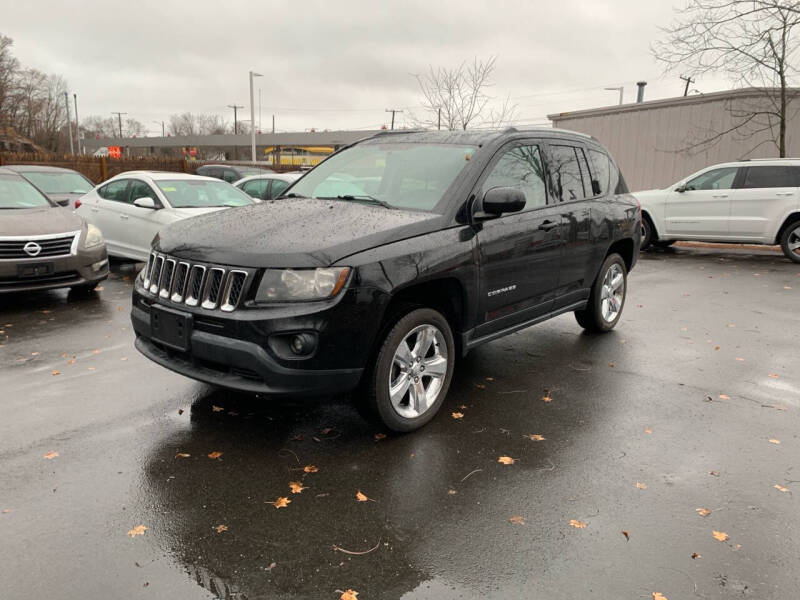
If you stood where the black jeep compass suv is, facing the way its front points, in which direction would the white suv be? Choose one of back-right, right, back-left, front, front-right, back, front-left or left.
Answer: back

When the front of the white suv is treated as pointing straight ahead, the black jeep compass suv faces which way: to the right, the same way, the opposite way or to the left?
to the left

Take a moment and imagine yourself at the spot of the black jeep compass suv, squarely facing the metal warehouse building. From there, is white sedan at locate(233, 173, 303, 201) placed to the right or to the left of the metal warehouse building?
left

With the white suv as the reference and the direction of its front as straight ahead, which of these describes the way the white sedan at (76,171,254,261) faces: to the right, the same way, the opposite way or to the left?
the opposite way

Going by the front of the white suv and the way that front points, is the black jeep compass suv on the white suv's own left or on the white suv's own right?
on the white suv's own left

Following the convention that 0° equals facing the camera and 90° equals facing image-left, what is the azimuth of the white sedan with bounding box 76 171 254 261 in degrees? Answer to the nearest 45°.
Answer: approximately 315°

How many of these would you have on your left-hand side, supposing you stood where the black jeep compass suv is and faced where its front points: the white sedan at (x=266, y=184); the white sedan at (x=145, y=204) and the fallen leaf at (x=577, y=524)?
1

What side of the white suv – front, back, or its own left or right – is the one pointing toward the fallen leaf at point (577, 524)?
left

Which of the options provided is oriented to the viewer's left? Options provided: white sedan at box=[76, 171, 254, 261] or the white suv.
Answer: the white suv

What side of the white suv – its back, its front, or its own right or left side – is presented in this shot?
left

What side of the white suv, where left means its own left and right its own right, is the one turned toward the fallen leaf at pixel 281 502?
left

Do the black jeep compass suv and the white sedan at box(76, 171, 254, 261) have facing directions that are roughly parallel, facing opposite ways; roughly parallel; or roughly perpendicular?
roughly perpendicular

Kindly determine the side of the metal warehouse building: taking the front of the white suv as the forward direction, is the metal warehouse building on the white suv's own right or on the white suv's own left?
on the white suv's own right
